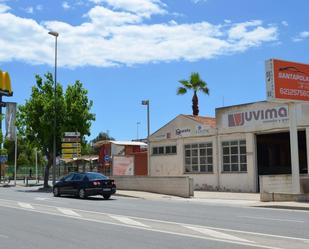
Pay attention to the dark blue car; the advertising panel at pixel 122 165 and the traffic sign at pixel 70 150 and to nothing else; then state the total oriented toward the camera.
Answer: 2

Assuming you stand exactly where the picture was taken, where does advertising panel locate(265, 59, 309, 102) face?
facing the viewer and to the right of the viewer

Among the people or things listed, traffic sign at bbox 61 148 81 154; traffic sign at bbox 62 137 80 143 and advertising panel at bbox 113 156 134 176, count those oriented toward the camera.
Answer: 3

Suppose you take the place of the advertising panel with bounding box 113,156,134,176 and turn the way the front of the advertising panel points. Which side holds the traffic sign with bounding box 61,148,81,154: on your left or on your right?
on your right

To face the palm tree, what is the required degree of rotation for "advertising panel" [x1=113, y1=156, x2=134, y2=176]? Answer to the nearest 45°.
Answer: approximately 135° to its left

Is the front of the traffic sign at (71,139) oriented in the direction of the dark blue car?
yes

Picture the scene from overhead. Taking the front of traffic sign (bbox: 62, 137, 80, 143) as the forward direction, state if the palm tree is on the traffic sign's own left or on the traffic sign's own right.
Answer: on the traffic sign's own left

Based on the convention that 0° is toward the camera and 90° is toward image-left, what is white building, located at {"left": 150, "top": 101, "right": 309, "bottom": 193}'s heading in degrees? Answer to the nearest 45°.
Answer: approximately 45°
